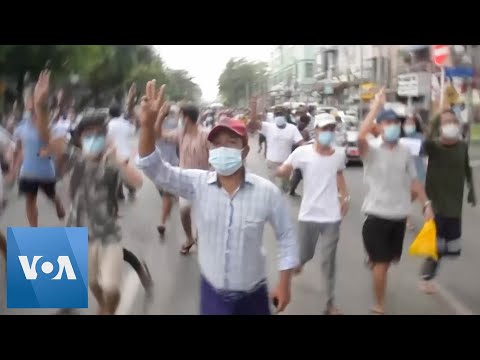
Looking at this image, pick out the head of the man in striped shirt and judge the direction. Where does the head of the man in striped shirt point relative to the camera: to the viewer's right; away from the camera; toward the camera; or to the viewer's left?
toward the camera

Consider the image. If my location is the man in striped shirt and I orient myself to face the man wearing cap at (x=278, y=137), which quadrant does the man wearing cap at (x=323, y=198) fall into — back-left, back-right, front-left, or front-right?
front-right

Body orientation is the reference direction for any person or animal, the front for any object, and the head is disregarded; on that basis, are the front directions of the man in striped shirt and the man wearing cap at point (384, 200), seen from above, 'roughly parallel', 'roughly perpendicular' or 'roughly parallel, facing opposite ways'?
roughly parallel

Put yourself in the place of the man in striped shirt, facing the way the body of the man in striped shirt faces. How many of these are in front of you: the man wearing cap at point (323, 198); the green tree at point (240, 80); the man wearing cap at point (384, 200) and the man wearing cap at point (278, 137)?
0

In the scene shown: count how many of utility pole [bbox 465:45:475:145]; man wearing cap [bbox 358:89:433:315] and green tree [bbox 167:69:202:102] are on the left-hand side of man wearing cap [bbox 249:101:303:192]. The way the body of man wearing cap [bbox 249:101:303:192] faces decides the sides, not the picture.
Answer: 2

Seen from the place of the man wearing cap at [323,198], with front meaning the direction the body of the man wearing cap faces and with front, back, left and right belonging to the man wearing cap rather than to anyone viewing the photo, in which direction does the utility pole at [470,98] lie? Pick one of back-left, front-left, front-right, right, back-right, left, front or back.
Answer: left

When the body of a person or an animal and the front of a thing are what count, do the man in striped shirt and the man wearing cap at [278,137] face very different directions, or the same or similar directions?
same or similar directions

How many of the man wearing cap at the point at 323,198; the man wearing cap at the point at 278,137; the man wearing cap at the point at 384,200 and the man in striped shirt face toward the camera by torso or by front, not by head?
4

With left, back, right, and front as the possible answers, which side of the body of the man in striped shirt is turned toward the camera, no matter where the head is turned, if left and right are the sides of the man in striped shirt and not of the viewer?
front

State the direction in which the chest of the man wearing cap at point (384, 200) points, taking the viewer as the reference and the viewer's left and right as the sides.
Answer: facing the viewer

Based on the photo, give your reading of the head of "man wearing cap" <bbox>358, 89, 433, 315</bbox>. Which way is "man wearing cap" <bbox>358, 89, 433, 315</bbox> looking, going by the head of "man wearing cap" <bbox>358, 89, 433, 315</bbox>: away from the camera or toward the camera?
toward the camera

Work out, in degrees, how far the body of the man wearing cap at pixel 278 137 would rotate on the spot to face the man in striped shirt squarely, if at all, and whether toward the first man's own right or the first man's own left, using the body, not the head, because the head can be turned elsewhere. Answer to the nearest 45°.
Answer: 0° — they already face them

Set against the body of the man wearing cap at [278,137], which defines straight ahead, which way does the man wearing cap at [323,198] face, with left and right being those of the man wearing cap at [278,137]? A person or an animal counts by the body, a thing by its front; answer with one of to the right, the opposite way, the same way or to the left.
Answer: the same way

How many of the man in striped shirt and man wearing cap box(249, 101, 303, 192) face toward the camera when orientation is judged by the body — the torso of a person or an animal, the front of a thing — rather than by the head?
2
